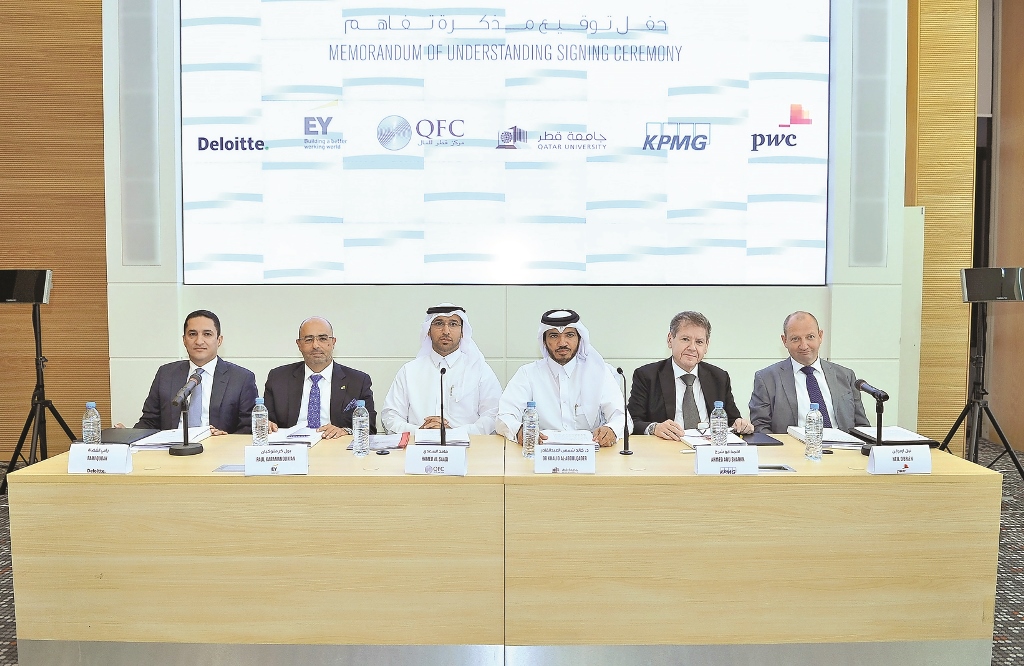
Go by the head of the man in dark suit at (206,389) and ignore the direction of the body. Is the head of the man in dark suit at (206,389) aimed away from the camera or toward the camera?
toward the camera

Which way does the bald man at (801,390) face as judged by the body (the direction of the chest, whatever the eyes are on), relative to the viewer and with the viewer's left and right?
facing the viewer

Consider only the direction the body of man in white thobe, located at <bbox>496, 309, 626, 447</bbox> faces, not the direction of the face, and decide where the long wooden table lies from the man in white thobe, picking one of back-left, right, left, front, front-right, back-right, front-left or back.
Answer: front

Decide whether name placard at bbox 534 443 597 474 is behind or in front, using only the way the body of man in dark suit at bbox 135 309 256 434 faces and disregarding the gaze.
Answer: in front

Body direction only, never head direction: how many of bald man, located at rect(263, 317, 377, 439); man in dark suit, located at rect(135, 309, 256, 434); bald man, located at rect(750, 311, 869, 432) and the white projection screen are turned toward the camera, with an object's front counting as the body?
4

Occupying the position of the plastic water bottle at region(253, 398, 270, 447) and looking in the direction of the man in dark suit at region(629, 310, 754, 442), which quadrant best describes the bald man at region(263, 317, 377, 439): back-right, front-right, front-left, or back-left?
front-left

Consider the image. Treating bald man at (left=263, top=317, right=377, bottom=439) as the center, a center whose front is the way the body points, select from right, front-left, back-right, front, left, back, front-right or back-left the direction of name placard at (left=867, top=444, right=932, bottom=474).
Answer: front-left

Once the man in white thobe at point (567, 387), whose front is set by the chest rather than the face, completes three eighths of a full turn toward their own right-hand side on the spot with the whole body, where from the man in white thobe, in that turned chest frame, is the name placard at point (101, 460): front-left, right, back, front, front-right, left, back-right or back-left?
left

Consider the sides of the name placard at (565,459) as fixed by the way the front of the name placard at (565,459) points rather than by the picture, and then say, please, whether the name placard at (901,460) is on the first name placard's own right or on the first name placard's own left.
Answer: on the first name placard's own left

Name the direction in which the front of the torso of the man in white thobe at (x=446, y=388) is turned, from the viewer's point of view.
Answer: toward the camera

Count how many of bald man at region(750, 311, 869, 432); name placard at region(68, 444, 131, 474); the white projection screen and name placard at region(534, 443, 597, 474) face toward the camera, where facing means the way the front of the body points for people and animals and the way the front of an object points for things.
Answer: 4

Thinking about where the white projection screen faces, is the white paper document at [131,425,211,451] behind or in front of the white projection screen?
in front

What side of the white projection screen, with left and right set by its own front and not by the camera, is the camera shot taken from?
front
